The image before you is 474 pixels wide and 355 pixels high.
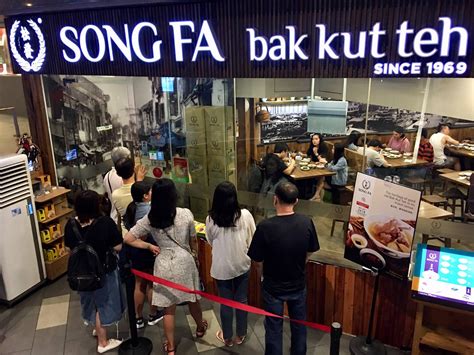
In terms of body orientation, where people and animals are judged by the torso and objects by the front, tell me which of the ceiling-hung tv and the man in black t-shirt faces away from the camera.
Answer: the man in black t-shirt

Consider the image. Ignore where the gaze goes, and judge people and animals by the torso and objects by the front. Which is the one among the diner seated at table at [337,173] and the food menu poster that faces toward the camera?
the food menu poster

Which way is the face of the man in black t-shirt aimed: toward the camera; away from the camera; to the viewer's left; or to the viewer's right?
away from the camera

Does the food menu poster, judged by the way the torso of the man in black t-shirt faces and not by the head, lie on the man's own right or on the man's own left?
on the man's own right

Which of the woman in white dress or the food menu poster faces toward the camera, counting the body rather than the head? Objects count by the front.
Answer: the food menu poster

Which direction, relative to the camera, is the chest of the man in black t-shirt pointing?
away from the camera

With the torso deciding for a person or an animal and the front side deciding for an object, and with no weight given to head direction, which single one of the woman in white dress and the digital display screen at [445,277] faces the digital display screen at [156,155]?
the woman in white dress

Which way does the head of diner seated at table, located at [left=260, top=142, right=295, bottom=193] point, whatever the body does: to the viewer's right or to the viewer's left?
to the viewer's right

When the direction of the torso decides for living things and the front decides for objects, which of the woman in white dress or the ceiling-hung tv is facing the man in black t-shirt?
the ceiling-hung tv

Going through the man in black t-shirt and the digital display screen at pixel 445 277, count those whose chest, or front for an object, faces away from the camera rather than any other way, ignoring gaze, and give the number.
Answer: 1

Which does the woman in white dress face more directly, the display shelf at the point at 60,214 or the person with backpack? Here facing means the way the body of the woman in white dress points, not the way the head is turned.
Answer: the display shelf

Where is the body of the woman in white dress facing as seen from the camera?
away from the camera

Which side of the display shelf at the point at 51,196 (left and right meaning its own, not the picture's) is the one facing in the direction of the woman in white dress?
front

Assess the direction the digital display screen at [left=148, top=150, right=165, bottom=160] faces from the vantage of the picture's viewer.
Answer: facing the viewer
